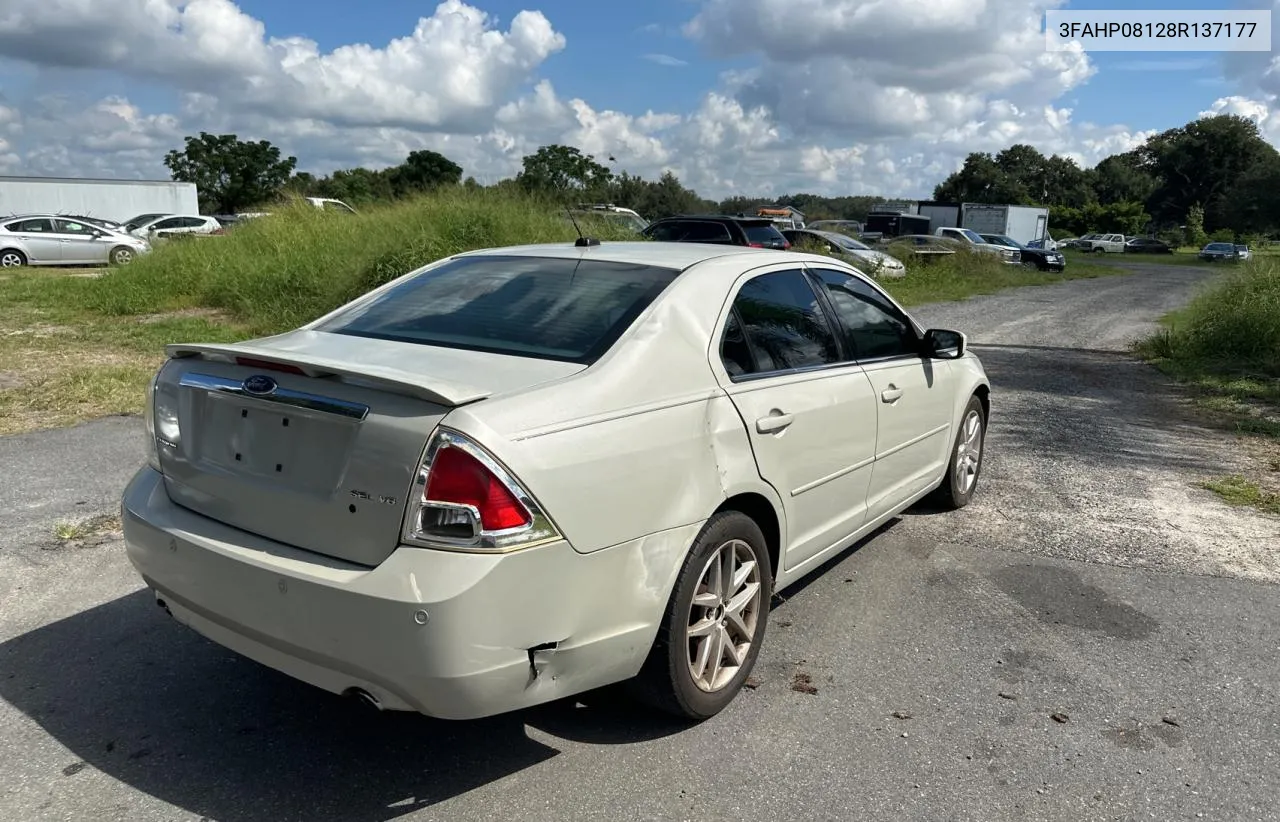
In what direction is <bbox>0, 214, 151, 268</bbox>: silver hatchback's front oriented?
to the viewer's right

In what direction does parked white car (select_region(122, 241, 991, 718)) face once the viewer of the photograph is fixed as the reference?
facing away from the viewer and to the right of the viewer

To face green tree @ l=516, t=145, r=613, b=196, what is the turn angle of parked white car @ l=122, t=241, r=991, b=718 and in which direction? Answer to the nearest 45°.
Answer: approximately 45° to its left

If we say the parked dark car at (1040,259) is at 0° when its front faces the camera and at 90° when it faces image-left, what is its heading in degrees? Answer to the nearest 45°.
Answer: approximately 315°
